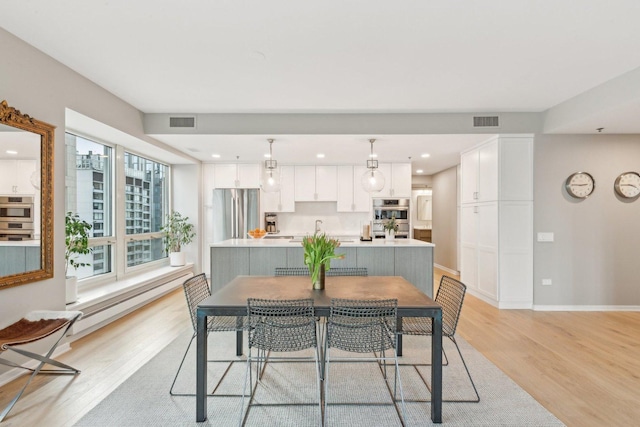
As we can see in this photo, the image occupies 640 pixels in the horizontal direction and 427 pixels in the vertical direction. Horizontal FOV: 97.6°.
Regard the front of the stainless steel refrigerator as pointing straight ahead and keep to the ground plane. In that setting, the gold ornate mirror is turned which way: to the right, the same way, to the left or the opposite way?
to the left

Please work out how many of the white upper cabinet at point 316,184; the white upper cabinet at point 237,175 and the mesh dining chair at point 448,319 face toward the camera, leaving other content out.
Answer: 2

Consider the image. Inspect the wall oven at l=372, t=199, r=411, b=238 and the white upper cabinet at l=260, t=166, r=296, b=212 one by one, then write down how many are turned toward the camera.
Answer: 2

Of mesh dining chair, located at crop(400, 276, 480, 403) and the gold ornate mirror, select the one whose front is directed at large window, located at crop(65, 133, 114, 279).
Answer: the mesh dining chair

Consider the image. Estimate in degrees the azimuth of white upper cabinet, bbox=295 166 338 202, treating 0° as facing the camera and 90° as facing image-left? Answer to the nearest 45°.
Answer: approximately 0°

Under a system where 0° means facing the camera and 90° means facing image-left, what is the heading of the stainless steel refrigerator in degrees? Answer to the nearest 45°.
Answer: approximately 0°

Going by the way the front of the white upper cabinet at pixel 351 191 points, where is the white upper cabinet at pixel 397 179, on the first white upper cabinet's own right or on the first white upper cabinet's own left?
on the first white upper cabinet's own left

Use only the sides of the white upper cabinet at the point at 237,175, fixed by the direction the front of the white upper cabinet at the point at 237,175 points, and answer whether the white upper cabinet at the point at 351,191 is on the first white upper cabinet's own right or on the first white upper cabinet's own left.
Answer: on the first white upper cabinet's own left
